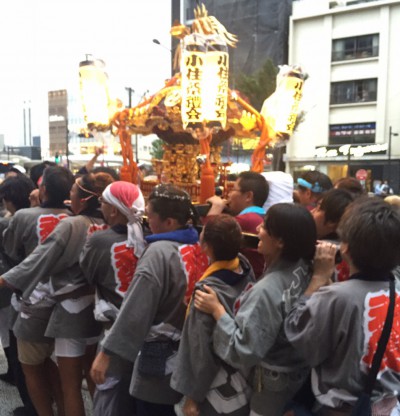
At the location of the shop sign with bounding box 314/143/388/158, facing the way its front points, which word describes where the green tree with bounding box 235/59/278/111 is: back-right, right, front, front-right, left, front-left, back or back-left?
front-right

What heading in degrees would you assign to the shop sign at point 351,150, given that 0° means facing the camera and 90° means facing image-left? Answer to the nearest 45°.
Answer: approximately 0°
